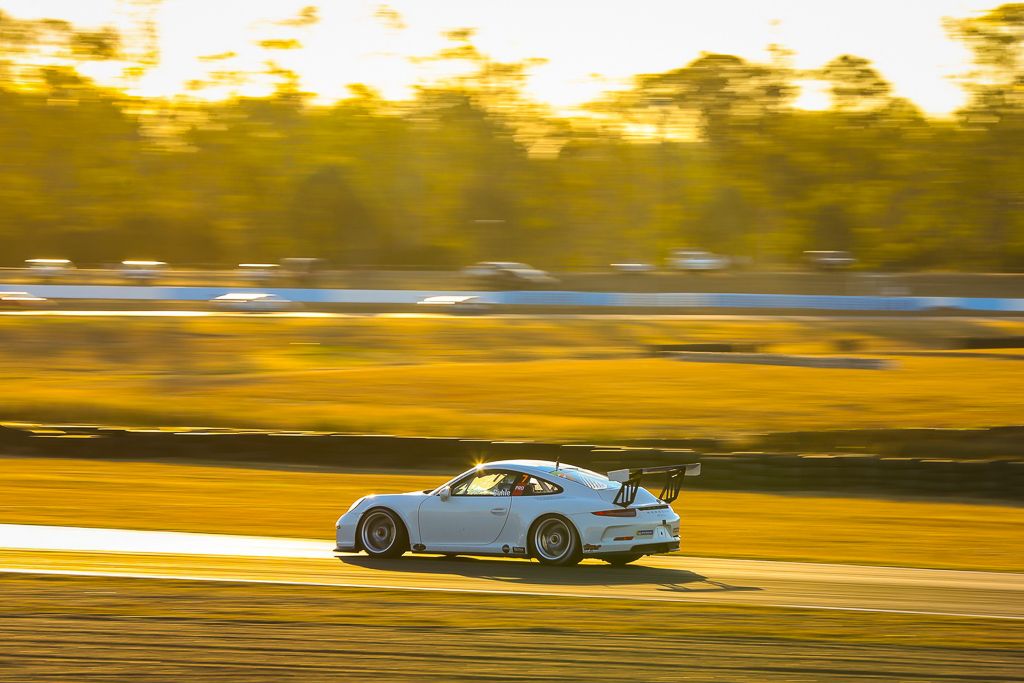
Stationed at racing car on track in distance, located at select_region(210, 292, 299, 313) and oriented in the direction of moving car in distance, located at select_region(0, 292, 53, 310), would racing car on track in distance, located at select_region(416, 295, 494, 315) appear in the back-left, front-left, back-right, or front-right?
back-left

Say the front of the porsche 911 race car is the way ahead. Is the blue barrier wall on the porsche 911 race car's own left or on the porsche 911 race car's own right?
on the porsche 911 race car's own right

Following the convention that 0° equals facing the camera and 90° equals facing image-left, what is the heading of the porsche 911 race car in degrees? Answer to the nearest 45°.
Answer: approximately 135°

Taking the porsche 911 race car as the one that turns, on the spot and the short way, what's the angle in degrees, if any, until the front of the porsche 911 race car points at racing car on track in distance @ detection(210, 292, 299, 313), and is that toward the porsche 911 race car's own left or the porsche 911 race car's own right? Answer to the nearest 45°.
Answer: approximately 45° to the porsche 911 race car's own right
